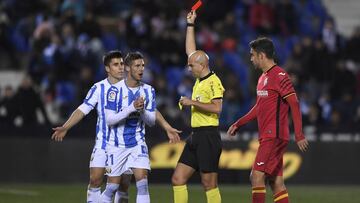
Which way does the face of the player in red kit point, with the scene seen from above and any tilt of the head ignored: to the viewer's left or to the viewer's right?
to the viewer's left

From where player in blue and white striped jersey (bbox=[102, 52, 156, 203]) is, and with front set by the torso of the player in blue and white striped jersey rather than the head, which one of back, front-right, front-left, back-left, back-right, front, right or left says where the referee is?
front-left

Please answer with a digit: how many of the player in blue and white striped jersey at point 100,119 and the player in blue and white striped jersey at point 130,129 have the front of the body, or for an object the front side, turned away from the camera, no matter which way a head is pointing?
0

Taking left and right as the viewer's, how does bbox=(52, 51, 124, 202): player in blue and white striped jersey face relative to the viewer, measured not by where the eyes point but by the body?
facing the viewer and to the right of the viewer

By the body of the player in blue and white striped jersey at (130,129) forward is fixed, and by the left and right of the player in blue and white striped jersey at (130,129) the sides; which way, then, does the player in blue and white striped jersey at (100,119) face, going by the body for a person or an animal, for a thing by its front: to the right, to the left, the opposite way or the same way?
the same way

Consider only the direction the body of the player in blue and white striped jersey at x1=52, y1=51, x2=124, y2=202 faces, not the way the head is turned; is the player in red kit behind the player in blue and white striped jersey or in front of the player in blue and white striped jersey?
in front

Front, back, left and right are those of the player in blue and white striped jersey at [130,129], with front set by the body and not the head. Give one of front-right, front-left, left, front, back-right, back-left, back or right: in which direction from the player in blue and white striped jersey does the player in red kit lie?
front-left
